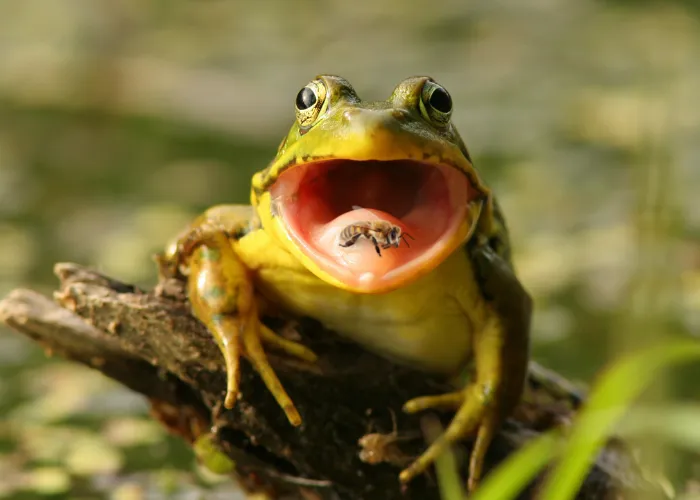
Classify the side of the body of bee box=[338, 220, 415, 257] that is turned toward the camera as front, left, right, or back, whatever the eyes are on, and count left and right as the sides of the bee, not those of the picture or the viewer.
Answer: right

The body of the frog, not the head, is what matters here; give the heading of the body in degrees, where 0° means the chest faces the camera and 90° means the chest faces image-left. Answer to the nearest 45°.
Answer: approximately 0°
